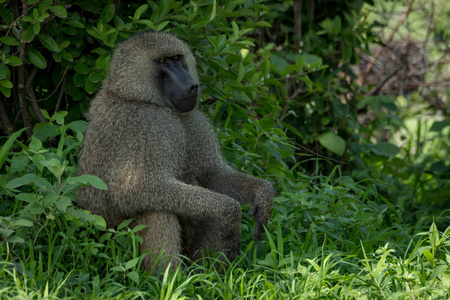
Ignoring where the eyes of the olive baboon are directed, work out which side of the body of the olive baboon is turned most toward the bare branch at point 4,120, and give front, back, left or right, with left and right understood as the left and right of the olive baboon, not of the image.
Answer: back

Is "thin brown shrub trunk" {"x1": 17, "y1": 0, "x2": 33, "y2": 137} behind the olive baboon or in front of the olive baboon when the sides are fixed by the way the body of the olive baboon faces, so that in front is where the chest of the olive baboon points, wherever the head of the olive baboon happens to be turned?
behind

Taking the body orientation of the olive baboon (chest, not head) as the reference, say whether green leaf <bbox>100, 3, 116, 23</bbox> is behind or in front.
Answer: behind

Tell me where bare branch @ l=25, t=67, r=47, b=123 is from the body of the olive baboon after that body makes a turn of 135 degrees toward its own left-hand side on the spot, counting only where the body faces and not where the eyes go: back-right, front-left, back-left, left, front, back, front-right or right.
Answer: front-left

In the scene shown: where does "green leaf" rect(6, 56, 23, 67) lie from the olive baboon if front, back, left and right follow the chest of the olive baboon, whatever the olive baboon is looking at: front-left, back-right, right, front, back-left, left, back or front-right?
back

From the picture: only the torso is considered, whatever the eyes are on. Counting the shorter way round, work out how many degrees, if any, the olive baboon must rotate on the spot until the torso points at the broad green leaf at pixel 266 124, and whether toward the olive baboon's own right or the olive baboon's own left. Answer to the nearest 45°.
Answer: approximately 90° to the olive baboon's own left

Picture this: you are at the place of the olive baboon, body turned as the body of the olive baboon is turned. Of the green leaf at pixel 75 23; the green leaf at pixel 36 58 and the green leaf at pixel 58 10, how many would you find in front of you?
0

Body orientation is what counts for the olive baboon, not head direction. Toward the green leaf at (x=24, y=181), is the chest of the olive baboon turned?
no

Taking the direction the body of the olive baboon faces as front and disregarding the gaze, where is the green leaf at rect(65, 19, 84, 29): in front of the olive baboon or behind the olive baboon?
behind

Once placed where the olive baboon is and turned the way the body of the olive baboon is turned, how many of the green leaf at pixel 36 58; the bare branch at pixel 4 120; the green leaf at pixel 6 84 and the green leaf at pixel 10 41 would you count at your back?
4

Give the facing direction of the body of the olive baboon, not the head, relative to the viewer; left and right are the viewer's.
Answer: facing the viewer and to the right of the viewer

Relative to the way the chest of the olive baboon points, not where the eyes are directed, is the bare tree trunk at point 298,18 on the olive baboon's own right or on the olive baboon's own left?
on the olive baboon's own left

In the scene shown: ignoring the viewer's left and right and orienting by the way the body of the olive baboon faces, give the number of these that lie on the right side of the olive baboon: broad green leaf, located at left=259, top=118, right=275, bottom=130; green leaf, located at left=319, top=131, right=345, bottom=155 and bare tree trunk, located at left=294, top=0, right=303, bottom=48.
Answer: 0
